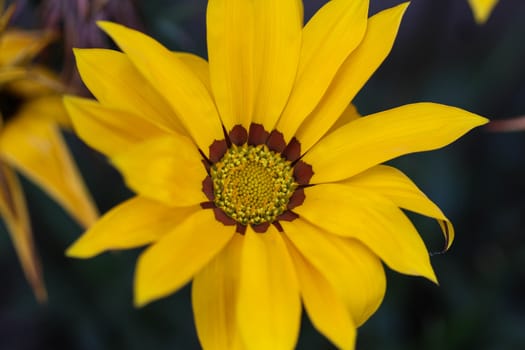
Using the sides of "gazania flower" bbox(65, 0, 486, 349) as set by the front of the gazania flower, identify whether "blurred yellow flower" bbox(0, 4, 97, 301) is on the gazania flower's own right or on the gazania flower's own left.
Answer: on the gazania flower's own right

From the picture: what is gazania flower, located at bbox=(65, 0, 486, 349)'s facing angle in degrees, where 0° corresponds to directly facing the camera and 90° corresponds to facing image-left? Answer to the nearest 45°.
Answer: approximately 0°
